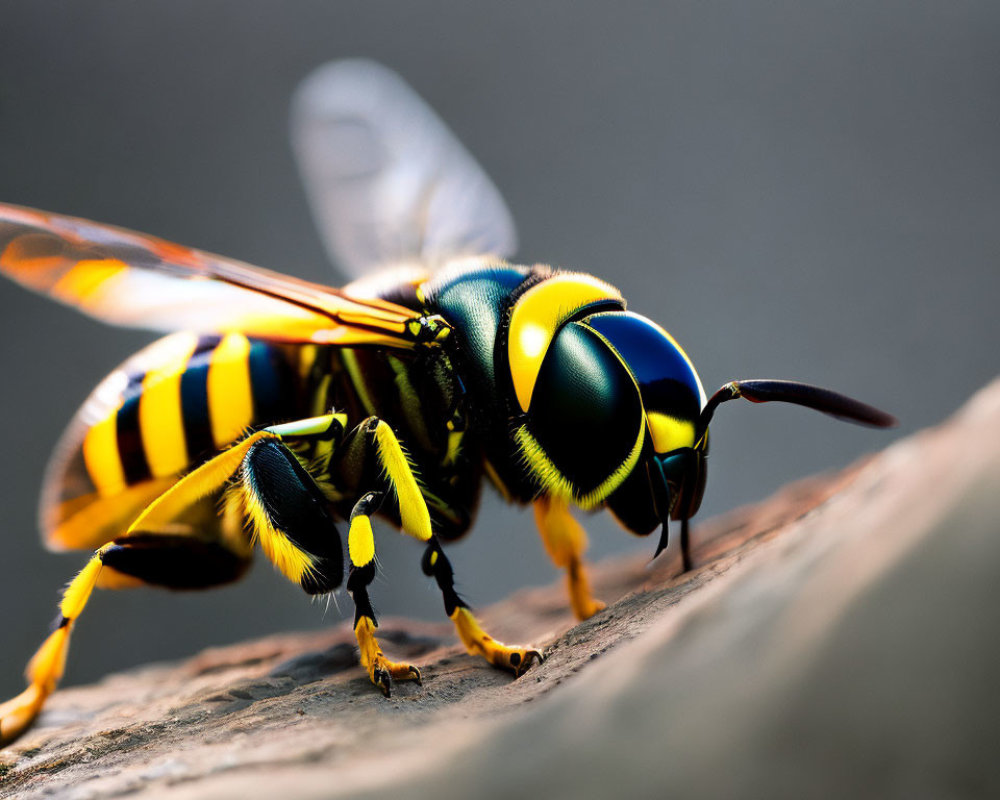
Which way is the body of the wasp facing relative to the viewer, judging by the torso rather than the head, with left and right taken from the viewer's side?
facing the viewer and to the right of the viewer
